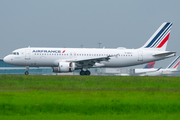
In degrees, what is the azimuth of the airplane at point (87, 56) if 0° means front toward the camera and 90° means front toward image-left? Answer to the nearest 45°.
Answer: approximately 90°
